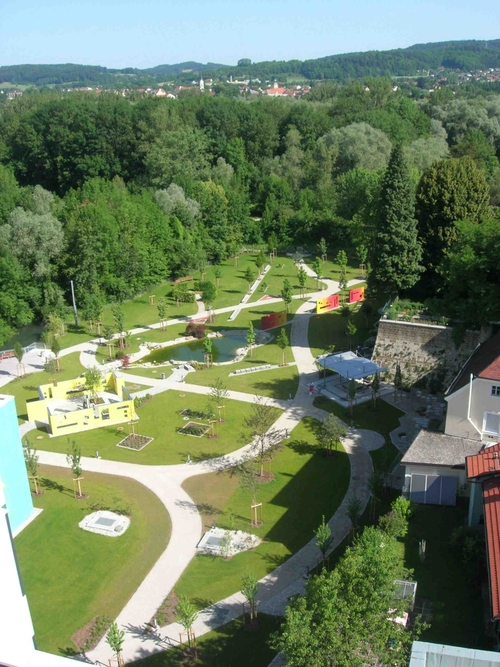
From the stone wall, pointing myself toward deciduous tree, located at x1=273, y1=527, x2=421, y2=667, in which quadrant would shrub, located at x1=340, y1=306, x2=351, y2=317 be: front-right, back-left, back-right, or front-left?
back-right

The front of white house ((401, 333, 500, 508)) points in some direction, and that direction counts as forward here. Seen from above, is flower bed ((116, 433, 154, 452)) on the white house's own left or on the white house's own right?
on the white house's own right

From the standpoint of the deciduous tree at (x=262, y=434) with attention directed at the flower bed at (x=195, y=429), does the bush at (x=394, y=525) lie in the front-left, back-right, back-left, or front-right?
back-left

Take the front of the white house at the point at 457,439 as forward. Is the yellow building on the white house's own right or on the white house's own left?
on the white house's own right

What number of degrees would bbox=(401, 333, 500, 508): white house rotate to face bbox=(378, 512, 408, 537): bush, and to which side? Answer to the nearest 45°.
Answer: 0° — it already faces it
